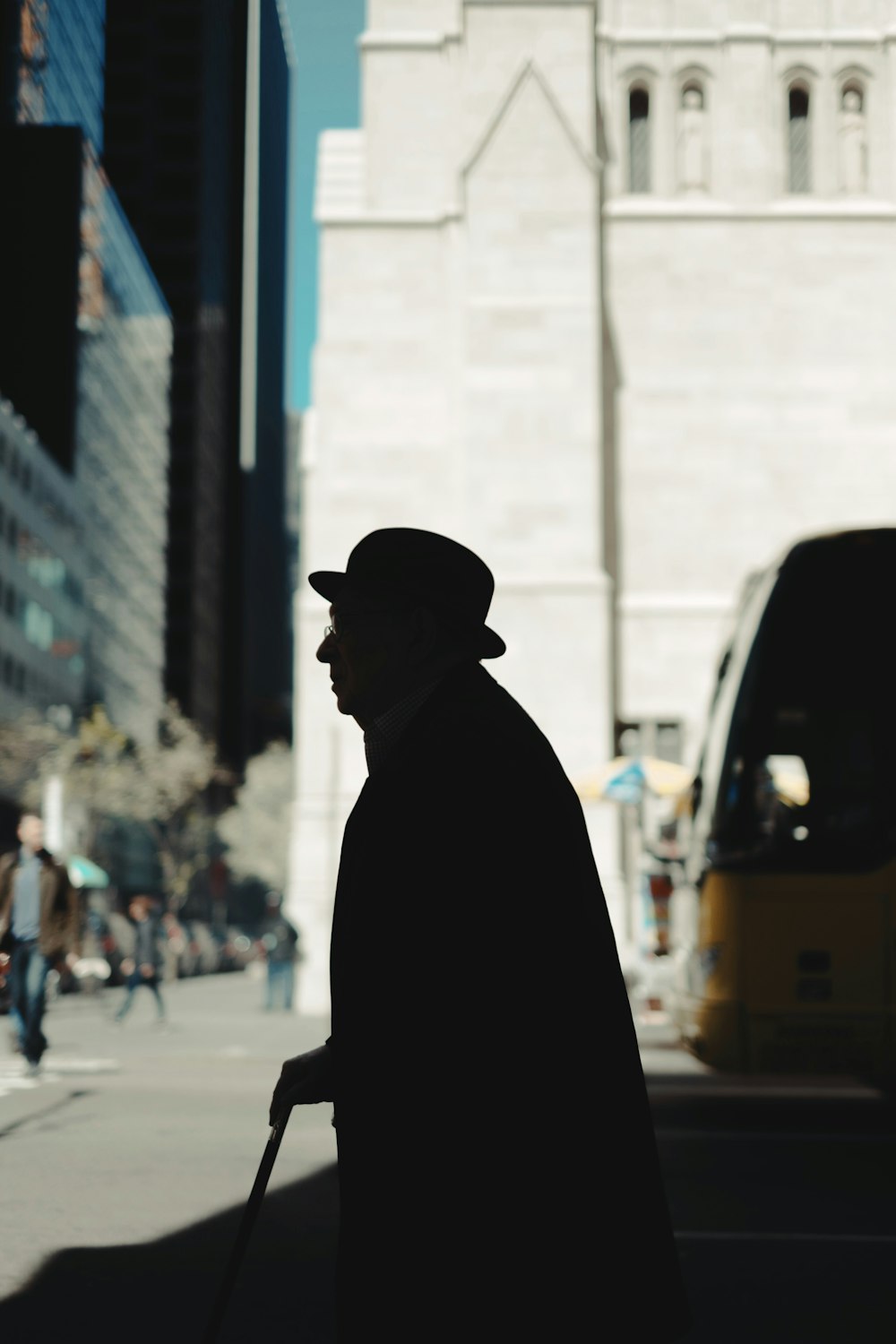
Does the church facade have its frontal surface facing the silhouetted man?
yes

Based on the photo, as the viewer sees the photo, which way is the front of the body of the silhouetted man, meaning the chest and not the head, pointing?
to the viewer's left

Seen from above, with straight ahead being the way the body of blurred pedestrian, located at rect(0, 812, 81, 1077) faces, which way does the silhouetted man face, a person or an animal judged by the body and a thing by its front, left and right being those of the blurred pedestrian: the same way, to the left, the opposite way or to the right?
to the right

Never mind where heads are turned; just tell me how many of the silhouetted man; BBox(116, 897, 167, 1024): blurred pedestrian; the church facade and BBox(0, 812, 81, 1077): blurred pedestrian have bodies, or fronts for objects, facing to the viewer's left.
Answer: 2

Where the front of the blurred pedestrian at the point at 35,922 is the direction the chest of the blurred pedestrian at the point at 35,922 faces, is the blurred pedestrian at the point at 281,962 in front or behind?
behind

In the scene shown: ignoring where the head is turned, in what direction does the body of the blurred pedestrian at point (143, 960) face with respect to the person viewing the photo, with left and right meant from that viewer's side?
facing to the left of the viewer

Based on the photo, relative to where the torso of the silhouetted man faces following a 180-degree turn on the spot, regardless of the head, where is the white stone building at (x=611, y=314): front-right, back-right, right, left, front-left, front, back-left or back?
left

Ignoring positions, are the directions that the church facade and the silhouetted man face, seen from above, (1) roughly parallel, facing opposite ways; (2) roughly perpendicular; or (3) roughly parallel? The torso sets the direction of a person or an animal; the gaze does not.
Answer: roughly perpendicular
